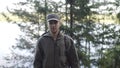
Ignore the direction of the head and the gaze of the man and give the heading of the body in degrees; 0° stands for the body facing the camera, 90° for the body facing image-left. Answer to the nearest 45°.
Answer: approximately 0°
